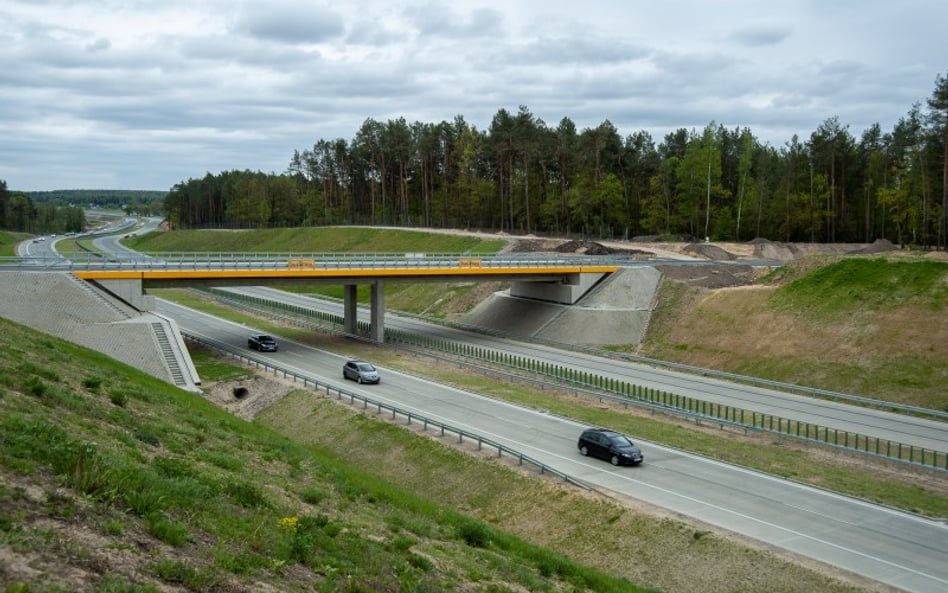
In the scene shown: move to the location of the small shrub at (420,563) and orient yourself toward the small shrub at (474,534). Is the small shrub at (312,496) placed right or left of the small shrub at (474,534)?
left

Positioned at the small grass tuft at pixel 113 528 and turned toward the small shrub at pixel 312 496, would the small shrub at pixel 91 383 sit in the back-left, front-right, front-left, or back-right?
front-left

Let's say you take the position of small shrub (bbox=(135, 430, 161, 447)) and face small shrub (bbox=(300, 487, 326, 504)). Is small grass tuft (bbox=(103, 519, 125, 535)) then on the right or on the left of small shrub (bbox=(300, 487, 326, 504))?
right

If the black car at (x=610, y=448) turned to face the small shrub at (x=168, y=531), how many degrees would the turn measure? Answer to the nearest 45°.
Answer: approximately 45° to its right

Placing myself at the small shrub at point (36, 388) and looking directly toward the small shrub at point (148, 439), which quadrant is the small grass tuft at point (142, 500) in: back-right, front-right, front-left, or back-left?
front-right

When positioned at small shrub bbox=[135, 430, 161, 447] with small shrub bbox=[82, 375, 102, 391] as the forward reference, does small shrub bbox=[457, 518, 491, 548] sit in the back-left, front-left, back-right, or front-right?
back-right

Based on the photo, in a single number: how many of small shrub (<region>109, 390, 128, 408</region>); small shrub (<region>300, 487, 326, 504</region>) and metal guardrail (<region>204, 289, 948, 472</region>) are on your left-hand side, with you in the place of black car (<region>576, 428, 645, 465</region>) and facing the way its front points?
1

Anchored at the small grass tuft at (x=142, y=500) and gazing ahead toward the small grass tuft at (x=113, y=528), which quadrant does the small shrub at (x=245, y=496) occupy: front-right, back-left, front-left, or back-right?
back-left

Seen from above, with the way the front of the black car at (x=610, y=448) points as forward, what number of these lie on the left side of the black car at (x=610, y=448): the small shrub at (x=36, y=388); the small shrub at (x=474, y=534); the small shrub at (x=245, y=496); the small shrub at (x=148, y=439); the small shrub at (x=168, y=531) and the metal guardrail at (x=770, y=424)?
1

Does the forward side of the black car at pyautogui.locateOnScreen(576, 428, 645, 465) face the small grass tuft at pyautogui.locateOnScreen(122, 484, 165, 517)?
no

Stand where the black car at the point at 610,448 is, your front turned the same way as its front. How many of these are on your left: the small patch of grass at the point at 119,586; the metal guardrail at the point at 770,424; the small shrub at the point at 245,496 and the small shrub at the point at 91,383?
1

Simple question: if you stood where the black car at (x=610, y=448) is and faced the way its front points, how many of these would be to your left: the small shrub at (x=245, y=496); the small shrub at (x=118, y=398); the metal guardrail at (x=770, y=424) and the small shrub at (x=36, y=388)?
1

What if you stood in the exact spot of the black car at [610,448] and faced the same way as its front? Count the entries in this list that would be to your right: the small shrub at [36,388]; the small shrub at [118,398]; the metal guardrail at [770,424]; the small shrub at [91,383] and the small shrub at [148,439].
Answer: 4

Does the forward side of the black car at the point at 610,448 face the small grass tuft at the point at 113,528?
no

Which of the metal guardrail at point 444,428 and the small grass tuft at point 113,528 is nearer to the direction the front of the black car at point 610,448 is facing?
the small grass tuft

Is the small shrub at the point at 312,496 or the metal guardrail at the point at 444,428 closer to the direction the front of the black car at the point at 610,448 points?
the small shrub

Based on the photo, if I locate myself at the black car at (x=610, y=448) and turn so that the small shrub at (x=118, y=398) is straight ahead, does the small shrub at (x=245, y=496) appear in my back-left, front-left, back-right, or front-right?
front-left

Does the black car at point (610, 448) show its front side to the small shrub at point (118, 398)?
no
